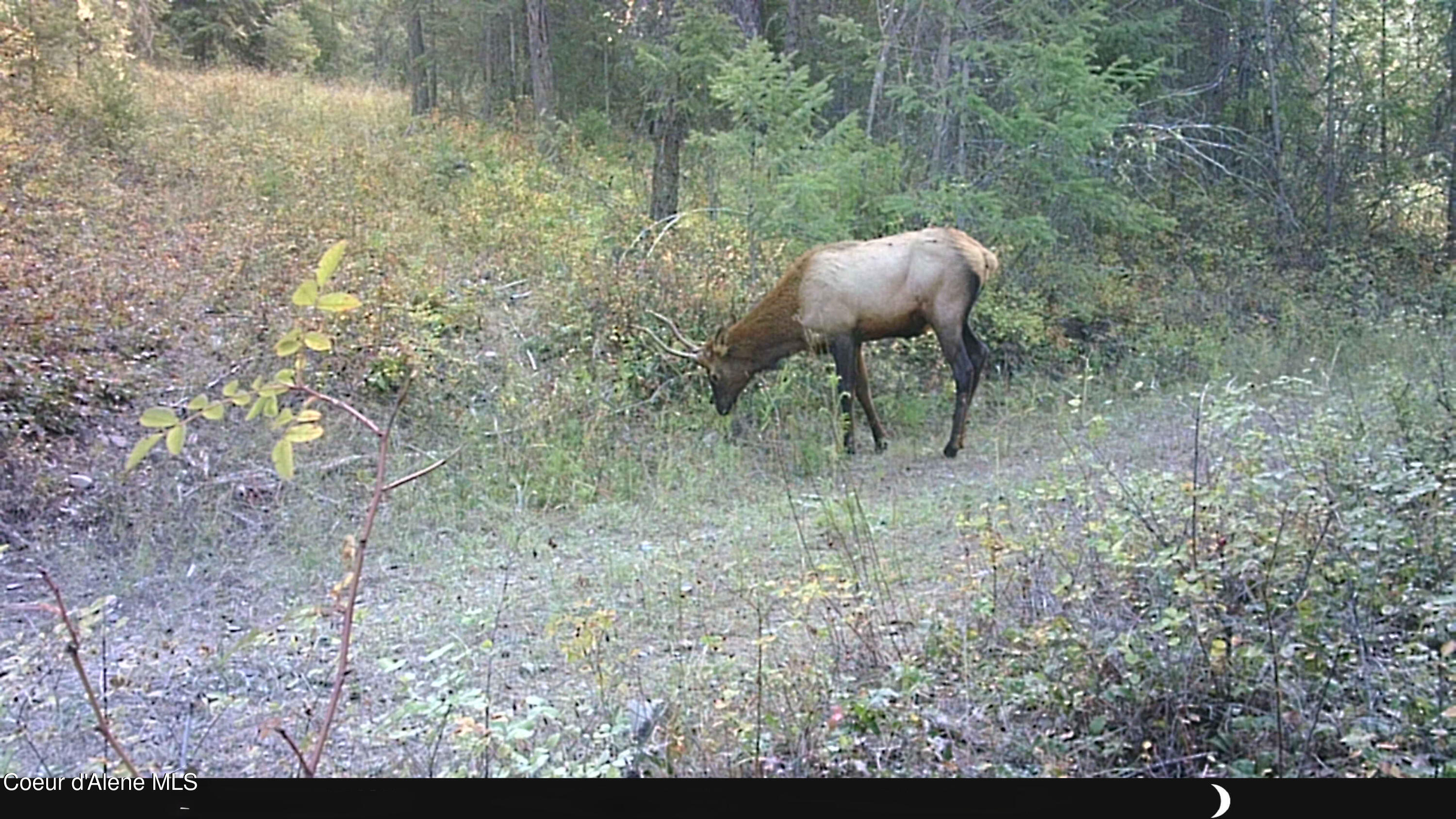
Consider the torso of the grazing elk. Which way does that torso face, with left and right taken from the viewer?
facing to the left of the viewer
